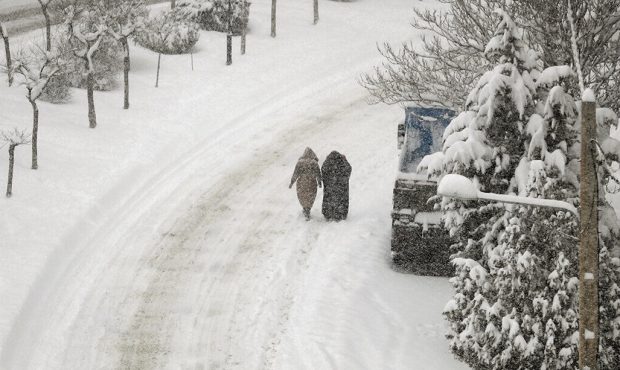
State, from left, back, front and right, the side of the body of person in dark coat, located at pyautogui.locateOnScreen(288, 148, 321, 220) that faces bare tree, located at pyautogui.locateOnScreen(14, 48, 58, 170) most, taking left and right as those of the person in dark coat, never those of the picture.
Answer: left

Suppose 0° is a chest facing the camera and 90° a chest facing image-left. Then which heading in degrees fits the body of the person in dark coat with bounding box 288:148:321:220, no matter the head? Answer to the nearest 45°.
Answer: approximately 180°

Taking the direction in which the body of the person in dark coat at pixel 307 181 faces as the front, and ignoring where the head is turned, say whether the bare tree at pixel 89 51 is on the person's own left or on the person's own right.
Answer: on the person's own left

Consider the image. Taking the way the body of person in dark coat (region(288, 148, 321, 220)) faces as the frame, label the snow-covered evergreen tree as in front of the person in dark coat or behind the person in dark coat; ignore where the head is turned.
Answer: behind

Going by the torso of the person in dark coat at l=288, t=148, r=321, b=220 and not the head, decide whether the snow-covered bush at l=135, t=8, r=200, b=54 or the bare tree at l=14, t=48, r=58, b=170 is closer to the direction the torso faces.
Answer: the snow-covered bush
